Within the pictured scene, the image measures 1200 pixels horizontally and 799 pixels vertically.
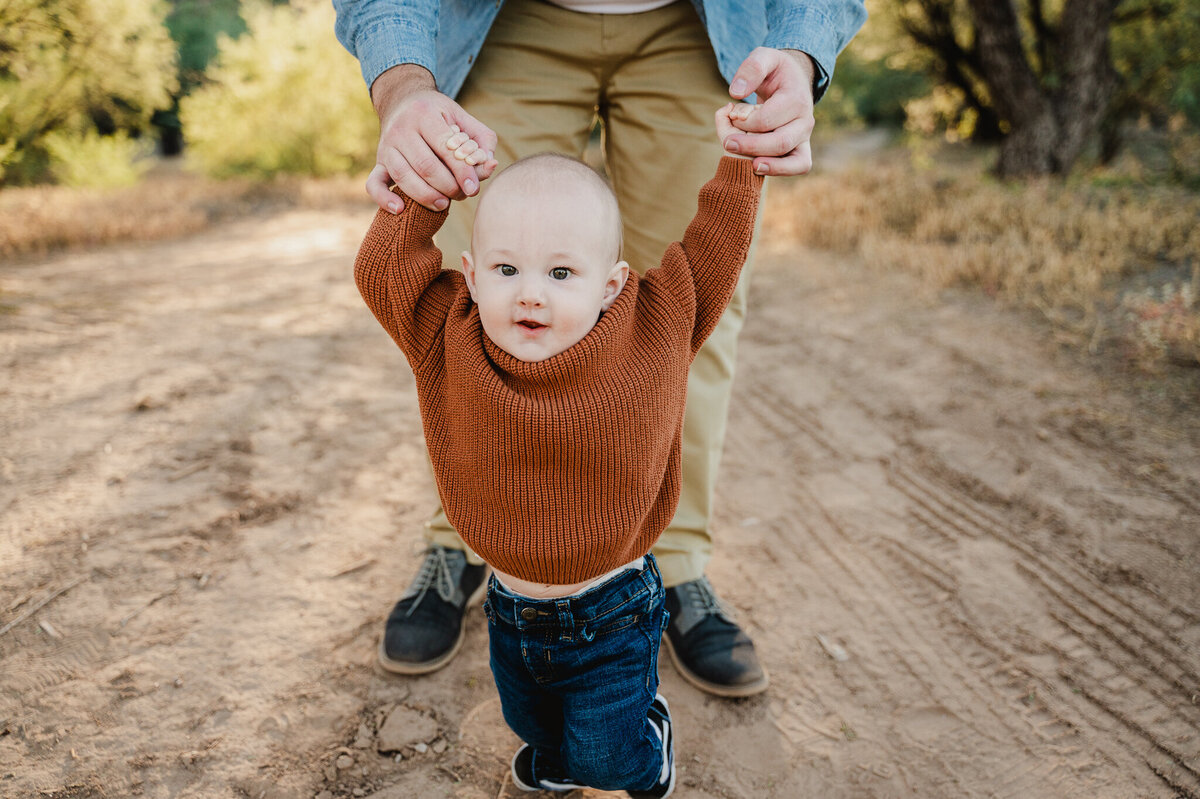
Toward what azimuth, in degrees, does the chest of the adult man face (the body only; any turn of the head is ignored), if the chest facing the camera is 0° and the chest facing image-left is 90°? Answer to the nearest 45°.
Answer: approximately 0°

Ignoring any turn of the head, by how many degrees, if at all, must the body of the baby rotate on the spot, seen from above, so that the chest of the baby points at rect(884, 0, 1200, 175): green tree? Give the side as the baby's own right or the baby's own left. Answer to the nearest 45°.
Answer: approximately 135° to the baby's own left

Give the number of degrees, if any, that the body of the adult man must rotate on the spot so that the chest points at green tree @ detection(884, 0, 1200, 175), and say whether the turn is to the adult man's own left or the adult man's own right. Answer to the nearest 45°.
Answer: approximately 135° to the adult man's own left

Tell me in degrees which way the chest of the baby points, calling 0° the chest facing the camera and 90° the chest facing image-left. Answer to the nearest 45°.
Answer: approximately 0°
